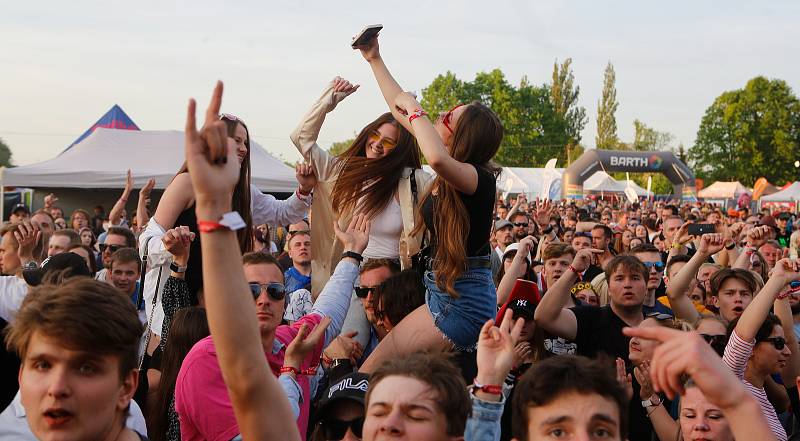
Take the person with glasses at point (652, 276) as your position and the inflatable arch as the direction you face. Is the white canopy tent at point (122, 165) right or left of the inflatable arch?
left

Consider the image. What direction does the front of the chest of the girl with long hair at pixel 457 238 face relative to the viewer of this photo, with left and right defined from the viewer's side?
facing to the left of the viewer

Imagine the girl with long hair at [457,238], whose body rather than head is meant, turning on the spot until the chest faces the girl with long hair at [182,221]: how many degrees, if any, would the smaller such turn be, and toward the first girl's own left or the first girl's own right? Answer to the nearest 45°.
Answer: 0° — they already face them

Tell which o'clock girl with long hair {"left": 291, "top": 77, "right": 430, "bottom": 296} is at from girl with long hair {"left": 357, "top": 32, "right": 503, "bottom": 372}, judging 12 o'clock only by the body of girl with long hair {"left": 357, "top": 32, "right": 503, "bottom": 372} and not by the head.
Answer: girl with long hair {"left": 291, "top": 77, "right": 430, "bottom": 296} is roughly at 2 o'clock from girl with long hair {"left": 357, "top": 32, "right": 503, "bottom": 372}.

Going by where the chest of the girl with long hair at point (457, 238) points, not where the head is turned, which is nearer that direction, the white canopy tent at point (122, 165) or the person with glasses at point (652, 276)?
the white canopy tent
